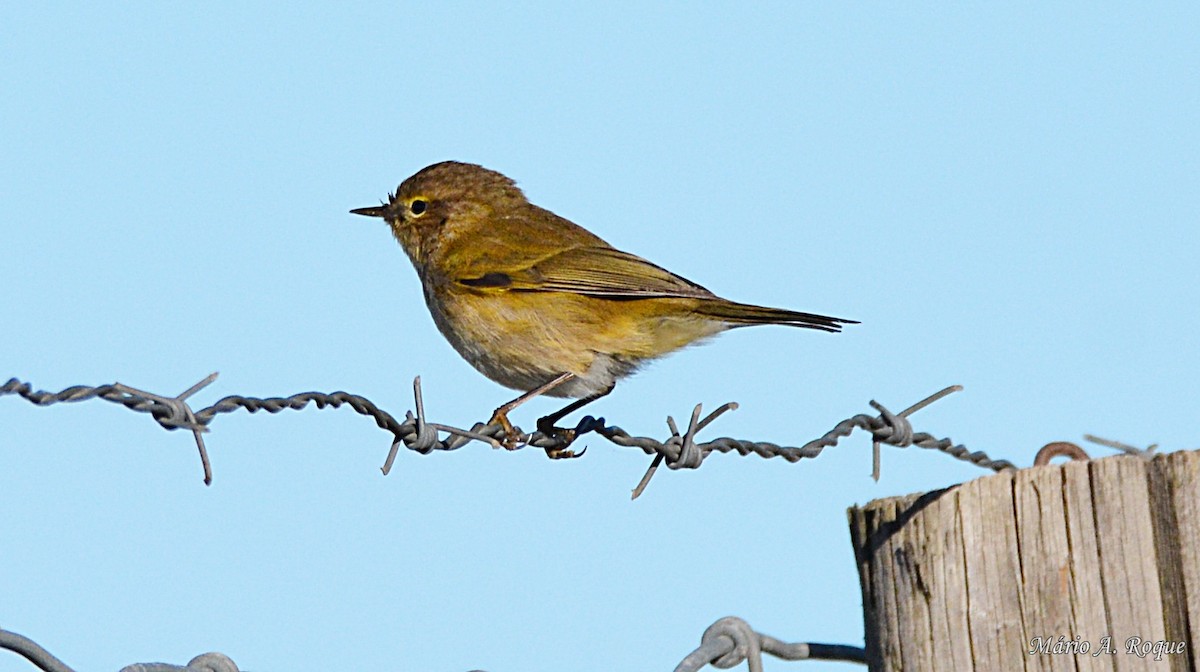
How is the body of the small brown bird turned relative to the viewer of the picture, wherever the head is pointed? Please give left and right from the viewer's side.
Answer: facing to the left of the viewer

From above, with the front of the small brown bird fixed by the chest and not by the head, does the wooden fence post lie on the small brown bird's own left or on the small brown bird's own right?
on the small brown bird's own left
